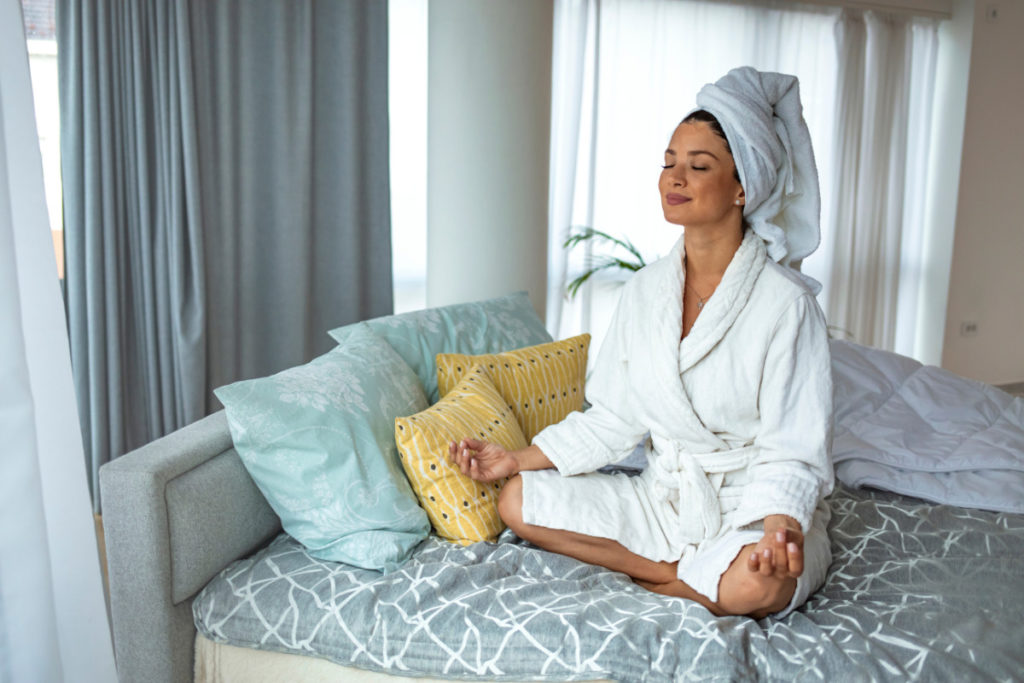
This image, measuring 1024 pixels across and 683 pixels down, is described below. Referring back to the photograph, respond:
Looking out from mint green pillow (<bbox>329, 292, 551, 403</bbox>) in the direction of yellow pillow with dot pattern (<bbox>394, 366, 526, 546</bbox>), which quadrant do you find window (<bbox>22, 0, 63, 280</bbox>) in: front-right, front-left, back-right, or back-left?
back-right

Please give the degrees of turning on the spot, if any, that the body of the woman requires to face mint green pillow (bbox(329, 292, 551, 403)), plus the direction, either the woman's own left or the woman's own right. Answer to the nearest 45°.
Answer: approximately 90° to the woman's own right

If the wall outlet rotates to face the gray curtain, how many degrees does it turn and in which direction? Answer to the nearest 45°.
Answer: approximately 45° to its right

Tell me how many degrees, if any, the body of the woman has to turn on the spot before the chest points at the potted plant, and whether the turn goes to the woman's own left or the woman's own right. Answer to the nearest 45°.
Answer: approximately 135° to the woman's own right

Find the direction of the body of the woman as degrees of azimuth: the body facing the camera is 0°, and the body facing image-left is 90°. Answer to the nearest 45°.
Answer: approximately 45°

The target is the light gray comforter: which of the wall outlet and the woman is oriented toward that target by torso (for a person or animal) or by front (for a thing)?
the wall outlet

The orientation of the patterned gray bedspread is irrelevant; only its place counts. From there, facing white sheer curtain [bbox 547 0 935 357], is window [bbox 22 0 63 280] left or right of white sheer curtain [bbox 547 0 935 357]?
left

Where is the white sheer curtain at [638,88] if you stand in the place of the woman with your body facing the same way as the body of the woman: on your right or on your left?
on your right

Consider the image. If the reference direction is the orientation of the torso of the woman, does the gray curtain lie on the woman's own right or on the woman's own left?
on the woman's own right

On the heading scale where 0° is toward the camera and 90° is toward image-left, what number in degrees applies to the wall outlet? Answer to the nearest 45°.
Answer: approximately 0°

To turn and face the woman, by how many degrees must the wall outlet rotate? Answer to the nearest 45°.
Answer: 0° — it already faces them
